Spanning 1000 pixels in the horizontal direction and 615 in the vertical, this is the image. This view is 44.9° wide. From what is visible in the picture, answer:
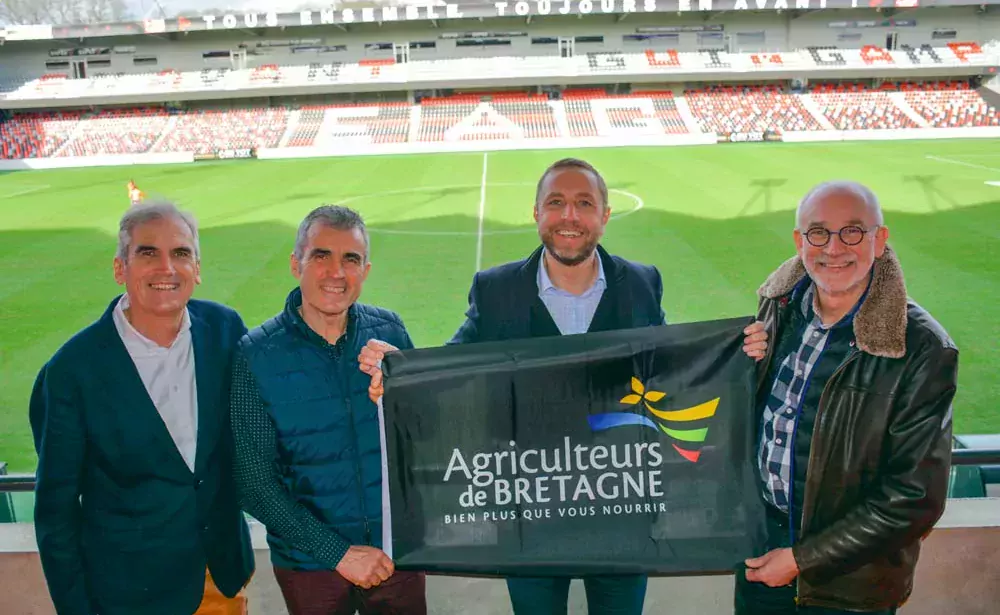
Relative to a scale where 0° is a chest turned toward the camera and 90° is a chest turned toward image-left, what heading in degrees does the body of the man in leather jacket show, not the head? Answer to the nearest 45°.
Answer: approximately 45°

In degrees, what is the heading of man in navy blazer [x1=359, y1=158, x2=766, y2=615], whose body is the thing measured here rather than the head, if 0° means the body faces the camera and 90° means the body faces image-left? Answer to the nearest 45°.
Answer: approximately 0°
